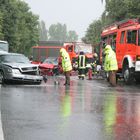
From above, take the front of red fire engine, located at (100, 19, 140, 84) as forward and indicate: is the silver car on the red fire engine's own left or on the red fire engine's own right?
on the red fire engine's own right

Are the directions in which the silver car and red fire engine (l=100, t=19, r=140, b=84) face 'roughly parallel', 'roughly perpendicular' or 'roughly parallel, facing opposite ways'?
roughly parallel

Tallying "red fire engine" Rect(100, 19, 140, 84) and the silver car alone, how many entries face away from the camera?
0
